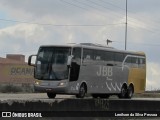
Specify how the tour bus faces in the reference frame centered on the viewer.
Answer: facing the viewer and to the left of the viewer
